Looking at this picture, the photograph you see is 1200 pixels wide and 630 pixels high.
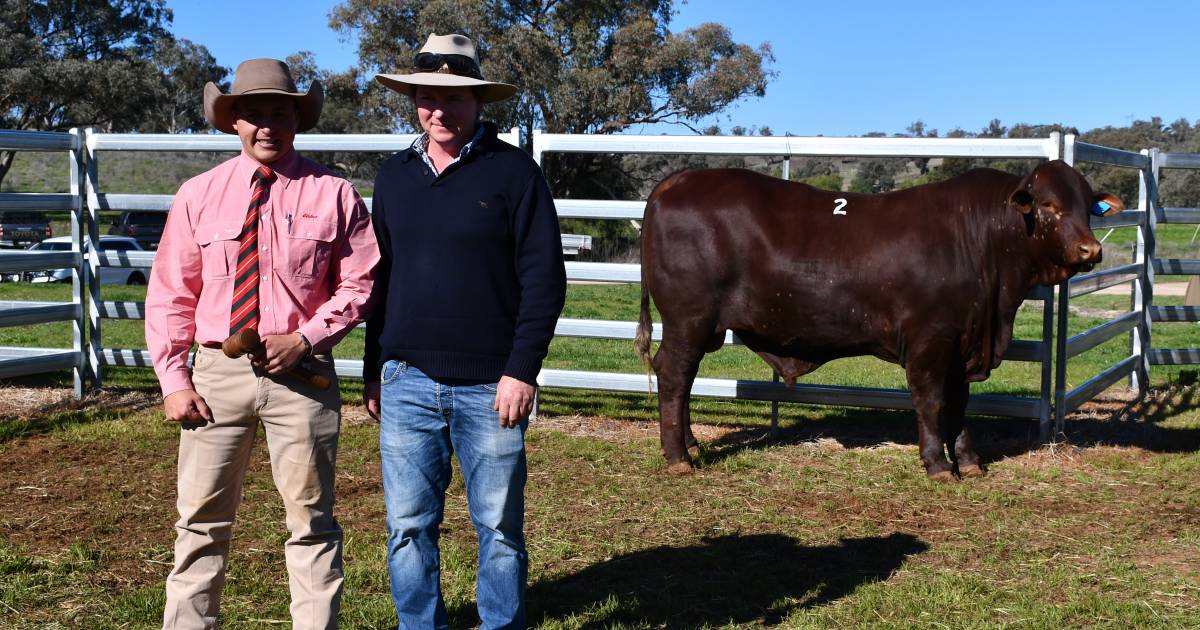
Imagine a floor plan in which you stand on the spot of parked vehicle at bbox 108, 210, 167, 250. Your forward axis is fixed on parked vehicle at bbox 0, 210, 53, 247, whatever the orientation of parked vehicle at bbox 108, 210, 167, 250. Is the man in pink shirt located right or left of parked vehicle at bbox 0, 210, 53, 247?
left

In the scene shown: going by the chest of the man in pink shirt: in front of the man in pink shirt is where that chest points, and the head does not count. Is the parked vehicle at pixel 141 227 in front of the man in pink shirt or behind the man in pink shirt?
behind

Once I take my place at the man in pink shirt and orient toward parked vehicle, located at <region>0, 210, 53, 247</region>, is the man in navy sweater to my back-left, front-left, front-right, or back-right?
back-right

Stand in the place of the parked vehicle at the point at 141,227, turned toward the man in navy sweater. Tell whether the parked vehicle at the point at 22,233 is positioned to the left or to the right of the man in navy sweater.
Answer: right

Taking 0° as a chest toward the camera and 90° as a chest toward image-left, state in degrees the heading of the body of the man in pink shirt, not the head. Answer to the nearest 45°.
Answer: approximately 0°

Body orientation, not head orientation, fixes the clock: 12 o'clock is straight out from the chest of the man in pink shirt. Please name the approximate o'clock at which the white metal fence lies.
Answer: The white metal fence is roughly at 7 o'clock from the man in pink shirt.

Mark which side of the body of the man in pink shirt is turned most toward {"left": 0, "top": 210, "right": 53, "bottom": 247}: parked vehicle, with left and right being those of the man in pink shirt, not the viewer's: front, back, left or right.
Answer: back

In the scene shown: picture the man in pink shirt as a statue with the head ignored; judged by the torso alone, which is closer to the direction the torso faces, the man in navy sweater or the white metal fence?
the man in navy sweater

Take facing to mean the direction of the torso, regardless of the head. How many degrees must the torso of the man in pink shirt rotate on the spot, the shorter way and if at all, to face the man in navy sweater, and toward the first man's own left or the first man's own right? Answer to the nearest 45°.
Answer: approximately 45° to the first man's own left
